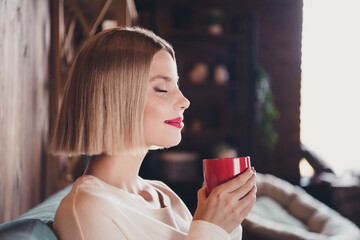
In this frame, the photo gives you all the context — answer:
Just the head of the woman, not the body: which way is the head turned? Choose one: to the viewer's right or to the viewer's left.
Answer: to the viewer's right

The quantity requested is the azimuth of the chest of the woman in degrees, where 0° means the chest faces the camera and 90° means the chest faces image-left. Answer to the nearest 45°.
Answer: approximately 270°
